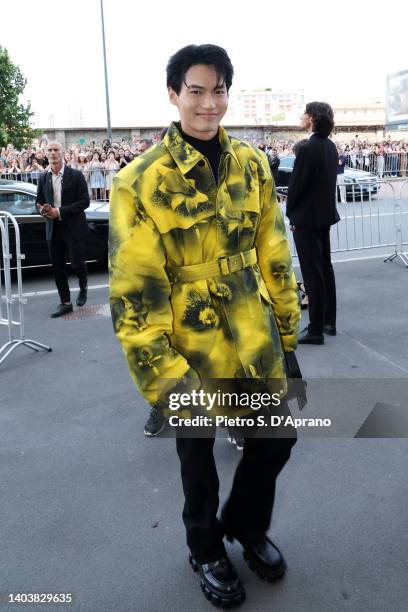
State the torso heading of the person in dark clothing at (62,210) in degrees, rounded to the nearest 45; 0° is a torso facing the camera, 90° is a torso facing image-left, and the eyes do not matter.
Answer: approximately 45°

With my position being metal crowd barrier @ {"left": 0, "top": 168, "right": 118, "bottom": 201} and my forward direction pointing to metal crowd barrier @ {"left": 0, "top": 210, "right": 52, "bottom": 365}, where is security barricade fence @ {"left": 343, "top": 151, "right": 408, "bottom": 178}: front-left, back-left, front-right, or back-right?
back-left

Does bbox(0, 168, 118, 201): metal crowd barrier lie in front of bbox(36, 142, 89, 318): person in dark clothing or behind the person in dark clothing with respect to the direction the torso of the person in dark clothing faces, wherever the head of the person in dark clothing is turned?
behind

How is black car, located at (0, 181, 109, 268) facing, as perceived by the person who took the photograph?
facing to the right of the viewer

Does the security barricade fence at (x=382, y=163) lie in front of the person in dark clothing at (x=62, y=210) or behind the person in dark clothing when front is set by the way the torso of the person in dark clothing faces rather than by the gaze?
behind

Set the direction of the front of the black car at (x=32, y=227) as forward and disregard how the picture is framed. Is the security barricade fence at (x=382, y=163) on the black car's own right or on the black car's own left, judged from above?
on the black car's own left

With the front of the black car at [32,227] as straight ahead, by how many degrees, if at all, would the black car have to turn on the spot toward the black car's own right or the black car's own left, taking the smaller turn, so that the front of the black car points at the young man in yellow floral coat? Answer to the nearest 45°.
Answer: approximately 90° to the black car's own right

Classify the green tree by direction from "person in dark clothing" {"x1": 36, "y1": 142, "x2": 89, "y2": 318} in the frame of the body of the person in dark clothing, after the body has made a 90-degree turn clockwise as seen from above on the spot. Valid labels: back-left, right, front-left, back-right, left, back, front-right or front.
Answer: front-right

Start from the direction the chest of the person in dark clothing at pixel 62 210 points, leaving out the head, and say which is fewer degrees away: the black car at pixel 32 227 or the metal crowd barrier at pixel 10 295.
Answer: the metal crowd barrier

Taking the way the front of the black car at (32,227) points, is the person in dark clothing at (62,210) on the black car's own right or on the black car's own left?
on the black car's own right
